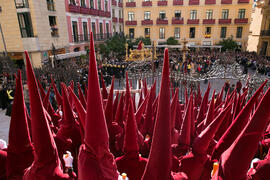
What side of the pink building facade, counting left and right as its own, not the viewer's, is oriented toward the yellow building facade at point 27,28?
right

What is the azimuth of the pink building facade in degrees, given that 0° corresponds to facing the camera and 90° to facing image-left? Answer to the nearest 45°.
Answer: approximately 315°

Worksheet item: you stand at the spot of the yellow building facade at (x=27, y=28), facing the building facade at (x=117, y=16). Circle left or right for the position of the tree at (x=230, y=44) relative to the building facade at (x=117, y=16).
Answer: right

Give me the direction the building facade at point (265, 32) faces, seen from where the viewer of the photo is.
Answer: facing to the left of the viewer

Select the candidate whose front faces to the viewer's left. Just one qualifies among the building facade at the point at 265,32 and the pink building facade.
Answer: the building facade

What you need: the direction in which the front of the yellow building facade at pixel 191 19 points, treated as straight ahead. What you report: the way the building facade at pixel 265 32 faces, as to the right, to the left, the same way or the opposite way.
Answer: to the right

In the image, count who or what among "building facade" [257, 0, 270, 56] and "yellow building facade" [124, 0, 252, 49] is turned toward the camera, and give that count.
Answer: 1

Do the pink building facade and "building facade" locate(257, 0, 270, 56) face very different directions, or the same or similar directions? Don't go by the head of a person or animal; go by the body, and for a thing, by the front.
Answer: very different directions
